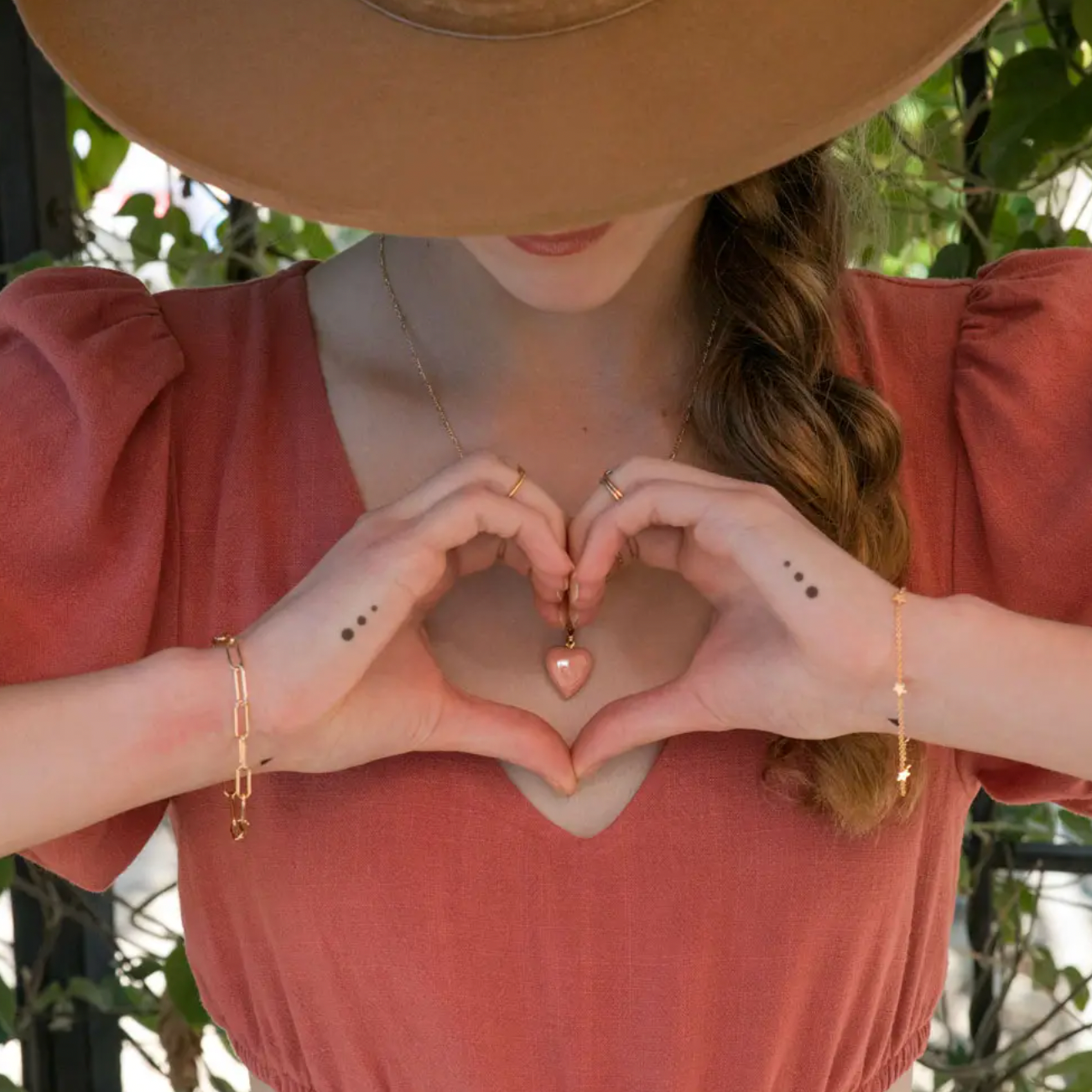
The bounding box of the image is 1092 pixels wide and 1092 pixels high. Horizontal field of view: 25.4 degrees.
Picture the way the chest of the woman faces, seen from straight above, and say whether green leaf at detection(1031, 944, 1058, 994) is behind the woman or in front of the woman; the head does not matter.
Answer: behind

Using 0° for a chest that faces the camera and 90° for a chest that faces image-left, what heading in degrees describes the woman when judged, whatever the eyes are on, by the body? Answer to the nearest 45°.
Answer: approximately 0°

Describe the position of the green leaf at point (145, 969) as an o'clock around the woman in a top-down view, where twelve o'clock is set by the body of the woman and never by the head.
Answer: The green leaf is roughly at 5 o'clock from the woman.

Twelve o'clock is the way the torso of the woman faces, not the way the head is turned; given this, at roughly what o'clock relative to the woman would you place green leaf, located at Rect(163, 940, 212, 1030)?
The green leaf is roughly at 5 o'clock from the woman.
